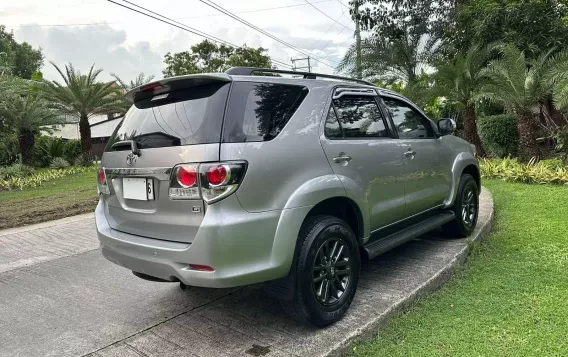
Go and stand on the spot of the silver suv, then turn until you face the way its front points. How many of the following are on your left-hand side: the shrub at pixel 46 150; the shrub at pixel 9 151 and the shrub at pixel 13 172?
3

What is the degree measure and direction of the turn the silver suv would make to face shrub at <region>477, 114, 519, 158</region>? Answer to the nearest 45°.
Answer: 0° — it already faces it

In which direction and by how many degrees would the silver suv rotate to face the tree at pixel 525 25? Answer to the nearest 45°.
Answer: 0° — it already faces it

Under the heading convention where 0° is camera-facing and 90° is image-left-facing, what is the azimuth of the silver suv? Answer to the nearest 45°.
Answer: approximately 225°

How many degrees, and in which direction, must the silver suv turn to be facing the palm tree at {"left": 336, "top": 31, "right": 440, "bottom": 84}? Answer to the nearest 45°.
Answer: approximately 45° to its left

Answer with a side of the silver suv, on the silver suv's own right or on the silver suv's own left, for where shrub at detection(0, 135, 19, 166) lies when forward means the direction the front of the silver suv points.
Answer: on the silver suv's own left

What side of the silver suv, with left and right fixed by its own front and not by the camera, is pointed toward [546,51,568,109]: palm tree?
front

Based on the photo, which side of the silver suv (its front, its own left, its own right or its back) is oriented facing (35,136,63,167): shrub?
left

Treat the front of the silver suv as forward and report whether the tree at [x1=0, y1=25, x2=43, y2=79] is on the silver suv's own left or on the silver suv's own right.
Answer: on the silver suv's own left

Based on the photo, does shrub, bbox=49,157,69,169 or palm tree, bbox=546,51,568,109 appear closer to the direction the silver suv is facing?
the palm tree

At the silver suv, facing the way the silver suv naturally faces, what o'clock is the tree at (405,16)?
The tree is roughly at 11 o'clock from the silver suv.

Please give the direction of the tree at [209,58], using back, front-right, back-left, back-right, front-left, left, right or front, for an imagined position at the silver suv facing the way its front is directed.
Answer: front-left

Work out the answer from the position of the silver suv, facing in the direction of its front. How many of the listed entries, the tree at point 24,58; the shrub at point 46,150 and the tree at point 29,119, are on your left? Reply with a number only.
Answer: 3
